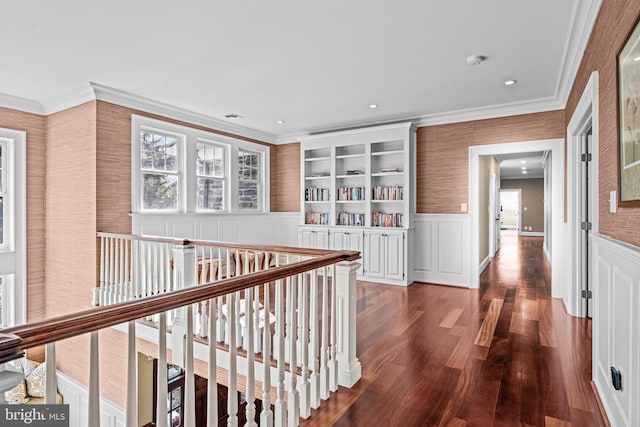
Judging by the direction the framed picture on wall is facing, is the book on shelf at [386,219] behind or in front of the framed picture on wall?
in front

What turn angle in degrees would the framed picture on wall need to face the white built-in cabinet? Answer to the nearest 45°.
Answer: approximately 45° to its right

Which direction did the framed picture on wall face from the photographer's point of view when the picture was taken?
facing to the left of the viewer

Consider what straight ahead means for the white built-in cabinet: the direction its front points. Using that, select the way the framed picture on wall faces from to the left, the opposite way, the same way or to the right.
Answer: to the right

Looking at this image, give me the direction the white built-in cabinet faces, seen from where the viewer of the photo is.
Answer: facing the viewer and to the left of the viewer

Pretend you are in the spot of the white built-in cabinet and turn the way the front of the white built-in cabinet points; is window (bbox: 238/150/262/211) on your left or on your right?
on your right

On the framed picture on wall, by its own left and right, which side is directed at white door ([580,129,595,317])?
right

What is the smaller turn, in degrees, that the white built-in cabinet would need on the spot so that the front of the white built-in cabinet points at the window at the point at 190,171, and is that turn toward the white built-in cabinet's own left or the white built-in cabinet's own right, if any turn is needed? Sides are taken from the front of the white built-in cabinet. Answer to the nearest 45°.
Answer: approximately 45° to the white built-in cabinet's own right

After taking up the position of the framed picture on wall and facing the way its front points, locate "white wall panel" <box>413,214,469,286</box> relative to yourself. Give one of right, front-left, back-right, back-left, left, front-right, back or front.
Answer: front-right

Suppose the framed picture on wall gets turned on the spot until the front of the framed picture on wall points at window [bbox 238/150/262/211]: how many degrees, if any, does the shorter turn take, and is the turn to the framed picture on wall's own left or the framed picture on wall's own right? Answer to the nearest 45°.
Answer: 0° — it already faces it

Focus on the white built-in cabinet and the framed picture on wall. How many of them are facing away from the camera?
0
